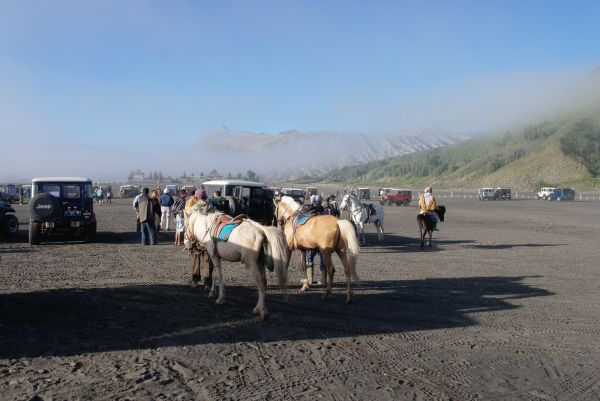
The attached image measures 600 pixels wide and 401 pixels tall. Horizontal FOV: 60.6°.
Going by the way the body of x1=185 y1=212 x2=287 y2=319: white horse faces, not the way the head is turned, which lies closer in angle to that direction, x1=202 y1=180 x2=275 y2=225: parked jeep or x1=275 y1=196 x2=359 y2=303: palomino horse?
the parked jeep

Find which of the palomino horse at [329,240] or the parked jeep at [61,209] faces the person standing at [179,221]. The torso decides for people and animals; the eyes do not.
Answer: the palomino horse

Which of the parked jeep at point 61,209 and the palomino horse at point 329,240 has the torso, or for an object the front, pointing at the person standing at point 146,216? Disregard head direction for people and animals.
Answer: the palomino horse

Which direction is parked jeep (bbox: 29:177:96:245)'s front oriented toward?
away from the camera

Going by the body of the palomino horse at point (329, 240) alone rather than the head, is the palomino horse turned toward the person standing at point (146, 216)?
yes

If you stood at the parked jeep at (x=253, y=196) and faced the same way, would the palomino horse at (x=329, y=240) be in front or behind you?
behind

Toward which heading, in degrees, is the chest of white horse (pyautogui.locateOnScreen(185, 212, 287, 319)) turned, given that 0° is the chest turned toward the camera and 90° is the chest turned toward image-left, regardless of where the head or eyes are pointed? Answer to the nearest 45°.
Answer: approximately 135°

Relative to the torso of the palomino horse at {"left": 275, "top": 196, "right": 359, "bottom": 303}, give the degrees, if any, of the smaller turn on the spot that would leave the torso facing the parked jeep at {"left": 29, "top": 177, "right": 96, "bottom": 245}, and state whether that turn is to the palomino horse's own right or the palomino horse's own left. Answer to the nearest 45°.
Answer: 0° — it already faces it

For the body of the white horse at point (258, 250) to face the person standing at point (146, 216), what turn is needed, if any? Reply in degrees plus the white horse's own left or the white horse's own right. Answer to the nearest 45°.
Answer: approximately 45° to the white horse's own right
